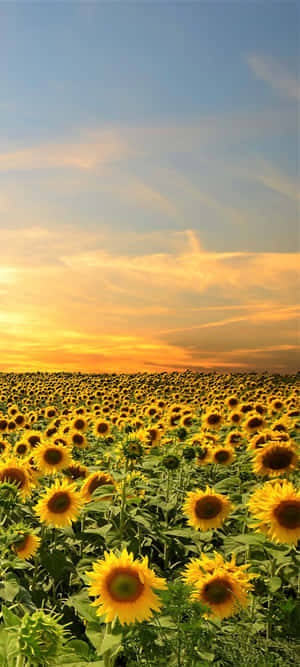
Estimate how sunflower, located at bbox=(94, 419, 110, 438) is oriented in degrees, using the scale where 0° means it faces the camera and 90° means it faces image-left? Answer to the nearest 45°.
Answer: approximately 0°

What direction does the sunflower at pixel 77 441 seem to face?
toward the camera

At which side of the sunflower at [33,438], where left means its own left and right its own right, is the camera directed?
front

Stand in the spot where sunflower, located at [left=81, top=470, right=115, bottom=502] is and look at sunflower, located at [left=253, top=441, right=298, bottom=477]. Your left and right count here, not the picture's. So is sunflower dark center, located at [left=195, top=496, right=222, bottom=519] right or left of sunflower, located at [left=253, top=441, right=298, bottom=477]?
right

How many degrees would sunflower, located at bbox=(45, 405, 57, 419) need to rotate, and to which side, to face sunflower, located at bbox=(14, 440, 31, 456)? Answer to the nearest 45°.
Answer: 0° — it already faces it

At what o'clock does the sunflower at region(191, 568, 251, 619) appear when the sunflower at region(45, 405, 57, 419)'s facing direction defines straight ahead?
the sunflower at region(191, 568, 251, 619) is roughly at 12 o'clock from the sunflower at region(45, 405, 57, 419).

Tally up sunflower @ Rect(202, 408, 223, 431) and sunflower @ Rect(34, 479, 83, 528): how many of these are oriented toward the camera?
2

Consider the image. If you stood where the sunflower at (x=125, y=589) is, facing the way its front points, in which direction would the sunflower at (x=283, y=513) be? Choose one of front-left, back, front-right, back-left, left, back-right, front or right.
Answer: back-left

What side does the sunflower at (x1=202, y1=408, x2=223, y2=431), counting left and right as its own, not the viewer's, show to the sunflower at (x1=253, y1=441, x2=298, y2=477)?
front

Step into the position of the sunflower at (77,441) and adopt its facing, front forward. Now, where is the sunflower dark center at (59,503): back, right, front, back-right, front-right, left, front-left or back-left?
front

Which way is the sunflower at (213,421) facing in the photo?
toward the camera

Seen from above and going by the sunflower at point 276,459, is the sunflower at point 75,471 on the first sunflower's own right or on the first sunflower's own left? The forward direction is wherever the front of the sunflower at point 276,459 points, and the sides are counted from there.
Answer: on the first sunflower's own right

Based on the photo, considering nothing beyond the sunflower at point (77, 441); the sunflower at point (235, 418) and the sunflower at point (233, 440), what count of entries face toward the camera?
3

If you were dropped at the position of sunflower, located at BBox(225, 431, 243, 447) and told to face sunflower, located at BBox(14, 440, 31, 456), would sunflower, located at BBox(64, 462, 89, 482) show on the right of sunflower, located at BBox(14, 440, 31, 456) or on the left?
left

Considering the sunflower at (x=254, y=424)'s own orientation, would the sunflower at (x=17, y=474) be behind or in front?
in front

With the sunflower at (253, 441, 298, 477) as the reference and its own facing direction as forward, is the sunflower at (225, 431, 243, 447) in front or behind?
behind

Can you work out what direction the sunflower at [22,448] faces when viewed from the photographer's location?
facing the viewer
